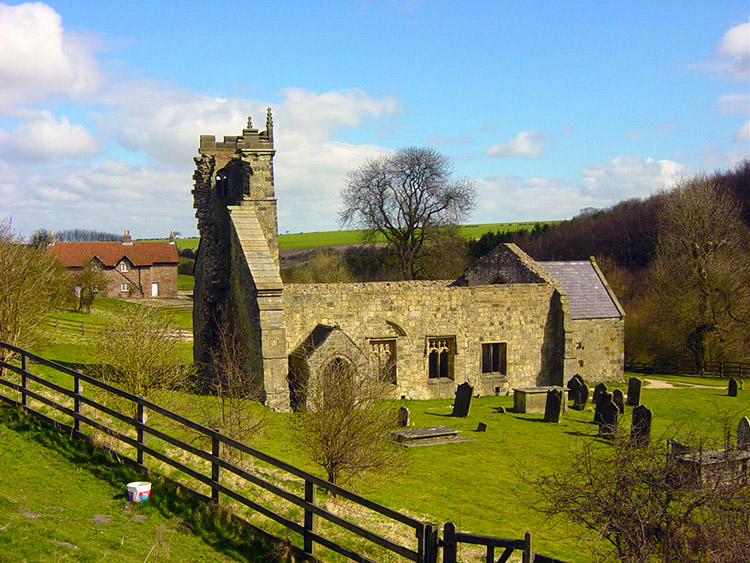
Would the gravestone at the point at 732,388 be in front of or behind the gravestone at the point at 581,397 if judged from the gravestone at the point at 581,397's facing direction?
behind

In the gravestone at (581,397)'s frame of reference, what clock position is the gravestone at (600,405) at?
the gravestone at (600,405) is roughly at 10 o'clock from the gravestone at (581,397).

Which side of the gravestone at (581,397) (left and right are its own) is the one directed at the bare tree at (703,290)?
back

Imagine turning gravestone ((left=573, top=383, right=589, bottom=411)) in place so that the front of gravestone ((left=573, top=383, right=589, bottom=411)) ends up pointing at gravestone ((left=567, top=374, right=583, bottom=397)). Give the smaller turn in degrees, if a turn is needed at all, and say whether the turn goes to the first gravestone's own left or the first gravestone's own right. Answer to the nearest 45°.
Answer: approximately 135° to the first gravestone's own right

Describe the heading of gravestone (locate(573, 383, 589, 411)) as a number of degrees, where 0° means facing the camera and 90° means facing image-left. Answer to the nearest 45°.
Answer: approximately 45°

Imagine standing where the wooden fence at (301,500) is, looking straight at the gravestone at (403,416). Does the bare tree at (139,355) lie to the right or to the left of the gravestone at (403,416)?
left

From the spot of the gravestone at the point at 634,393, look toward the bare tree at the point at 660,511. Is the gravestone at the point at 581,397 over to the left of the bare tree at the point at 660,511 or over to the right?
right

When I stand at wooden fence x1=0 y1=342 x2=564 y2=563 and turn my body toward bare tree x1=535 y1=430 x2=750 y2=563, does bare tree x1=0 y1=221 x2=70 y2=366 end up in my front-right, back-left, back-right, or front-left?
back-left

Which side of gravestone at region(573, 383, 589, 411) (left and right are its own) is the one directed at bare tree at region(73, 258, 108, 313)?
right

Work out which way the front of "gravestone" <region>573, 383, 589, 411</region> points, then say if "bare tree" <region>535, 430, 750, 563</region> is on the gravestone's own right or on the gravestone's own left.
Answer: on the gravestone's own left
